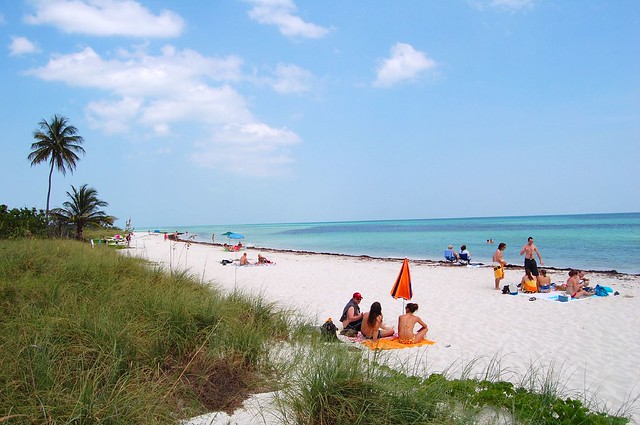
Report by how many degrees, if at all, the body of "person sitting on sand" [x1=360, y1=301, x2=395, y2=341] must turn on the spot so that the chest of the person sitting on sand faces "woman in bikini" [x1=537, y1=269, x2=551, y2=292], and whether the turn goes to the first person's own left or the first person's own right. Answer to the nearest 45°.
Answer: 0° — they already face them

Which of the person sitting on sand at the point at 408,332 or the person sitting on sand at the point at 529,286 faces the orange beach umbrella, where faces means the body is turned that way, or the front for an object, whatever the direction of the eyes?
the person sitting on sand at the point at 408,332

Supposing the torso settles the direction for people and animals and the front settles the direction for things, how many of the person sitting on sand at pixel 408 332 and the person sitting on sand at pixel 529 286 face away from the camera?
2

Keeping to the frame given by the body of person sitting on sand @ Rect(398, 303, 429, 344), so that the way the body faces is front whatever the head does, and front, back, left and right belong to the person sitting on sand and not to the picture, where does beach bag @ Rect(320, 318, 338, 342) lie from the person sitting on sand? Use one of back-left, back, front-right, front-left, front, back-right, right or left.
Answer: back-left

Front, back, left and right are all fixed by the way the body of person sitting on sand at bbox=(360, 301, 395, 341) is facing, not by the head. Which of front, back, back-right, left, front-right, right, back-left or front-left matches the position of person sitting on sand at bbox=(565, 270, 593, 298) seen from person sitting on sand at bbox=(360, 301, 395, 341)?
front

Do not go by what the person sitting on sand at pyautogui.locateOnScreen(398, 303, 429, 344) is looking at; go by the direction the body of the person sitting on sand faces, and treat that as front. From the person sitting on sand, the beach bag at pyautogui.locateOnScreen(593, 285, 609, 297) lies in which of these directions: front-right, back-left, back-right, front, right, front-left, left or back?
front-right

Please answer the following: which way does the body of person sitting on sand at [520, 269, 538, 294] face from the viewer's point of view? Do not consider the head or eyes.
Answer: away from the camera

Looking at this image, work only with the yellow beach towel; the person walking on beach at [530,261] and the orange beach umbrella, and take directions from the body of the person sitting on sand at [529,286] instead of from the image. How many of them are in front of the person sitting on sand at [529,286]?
1

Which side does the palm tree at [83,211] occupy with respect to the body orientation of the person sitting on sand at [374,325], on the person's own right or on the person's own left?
on the person's own left

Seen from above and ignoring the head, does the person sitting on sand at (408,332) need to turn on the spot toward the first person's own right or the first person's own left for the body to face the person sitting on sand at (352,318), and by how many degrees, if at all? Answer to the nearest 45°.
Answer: approximately 45° to the first person's own left

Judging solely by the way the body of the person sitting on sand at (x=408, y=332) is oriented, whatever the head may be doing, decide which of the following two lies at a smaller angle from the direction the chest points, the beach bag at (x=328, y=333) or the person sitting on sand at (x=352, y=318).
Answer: the person sitting on sand

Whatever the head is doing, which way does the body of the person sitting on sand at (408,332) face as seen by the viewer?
away from the camera

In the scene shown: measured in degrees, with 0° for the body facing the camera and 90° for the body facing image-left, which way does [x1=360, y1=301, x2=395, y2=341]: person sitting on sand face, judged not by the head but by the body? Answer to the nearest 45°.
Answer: approximately 225°
